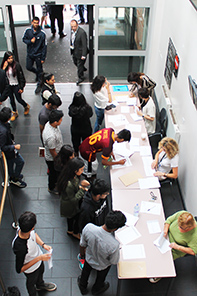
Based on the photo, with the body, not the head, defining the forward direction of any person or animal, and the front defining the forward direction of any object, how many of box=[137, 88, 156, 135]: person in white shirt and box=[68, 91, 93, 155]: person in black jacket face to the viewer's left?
1

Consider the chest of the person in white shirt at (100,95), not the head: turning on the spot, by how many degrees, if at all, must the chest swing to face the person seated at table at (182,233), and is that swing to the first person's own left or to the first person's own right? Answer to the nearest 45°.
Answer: approximately 90° to the first person's own right

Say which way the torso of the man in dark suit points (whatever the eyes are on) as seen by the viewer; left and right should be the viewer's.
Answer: facing the viewer and to the left of the viewer

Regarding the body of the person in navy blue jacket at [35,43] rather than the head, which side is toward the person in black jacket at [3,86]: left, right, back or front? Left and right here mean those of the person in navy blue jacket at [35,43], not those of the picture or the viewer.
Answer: front

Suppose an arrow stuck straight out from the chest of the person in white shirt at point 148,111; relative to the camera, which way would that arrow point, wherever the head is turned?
to the viewer's left

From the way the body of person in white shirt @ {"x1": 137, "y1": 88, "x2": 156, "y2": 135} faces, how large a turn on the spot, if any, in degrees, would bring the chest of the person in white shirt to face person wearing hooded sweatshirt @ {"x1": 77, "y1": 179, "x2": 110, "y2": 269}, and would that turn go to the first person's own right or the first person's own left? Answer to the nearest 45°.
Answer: approximately 90° to the first person's own left

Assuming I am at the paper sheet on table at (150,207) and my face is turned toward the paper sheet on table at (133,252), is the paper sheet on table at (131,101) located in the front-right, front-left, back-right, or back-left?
back-right

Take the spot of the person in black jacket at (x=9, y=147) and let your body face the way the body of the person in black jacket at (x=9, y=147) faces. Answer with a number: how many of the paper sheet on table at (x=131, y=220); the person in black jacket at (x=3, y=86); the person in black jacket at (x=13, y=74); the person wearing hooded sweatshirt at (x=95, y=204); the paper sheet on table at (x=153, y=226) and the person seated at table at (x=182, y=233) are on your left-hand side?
2

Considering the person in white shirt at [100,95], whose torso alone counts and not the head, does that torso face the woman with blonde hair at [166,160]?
no

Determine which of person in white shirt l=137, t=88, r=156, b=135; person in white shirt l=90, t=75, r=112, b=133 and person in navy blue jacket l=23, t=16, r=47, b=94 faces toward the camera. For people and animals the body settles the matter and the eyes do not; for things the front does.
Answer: the person in navy blue jacket

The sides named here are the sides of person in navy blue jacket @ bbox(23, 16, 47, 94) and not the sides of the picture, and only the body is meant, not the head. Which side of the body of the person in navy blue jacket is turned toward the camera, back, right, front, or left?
front

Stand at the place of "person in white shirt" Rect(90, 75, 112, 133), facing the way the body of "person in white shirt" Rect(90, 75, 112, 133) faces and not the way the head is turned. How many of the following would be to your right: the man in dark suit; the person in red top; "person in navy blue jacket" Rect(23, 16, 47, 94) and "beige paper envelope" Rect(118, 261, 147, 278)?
2

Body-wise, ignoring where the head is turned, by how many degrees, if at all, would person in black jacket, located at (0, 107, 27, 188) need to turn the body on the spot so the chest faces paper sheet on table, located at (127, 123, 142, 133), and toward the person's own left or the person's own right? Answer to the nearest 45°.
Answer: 0° — they already face it

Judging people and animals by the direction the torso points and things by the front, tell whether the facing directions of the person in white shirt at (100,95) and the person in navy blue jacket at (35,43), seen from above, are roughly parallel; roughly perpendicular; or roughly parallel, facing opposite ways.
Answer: roughly perpendicular

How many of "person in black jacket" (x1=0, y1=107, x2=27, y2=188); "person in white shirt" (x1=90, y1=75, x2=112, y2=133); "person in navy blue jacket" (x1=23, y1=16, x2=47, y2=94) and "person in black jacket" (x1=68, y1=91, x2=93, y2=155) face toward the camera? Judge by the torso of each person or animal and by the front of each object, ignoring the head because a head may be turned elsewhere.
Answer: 1
